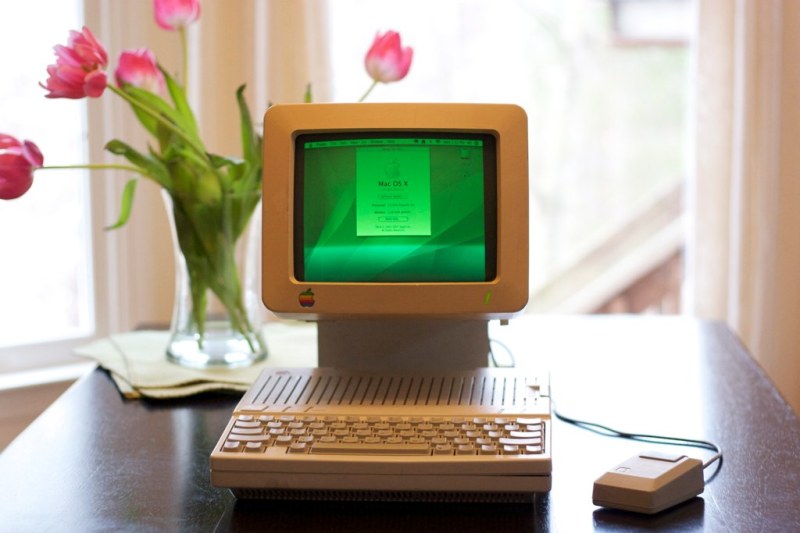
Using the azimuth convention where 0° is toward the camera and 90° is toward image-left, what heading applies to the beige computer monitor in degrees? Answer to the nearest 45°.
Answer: approximately 0°

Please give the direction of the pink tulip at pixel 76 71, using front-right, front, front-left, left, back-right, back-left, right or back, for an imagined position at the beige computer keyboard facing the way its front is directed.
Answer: back-right

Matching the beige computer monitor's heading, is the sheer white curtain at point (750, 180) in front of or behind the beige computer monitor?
behind

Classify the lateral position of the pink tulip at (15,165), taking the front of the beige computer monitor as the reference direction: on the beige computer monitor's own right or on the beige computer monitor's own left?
on the beige computer monitor's own right

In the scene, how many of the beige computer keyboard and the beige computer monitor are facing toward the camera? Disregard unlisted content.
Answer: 2

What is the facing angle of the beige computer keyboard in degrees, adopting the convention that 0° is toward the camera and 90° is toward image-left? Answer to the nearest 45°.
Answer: approximately 0°
